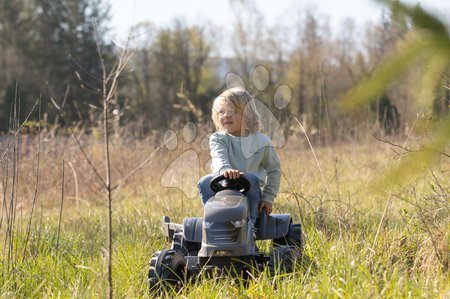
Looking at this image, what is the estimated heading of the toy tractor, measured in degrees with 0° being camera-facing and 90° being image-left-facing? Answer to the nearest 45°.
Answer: approximately 0°
